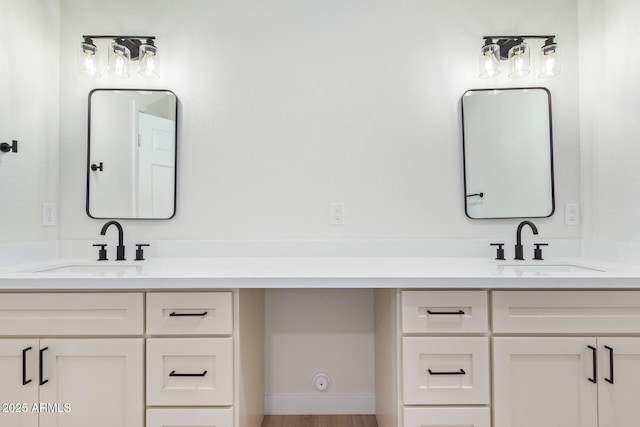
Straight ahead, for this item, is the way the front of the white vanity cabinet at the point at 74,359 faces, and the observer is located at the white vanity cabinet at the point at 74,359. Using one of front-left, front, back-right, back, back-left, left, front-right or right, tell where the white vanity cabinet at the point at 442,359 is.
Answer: front-left

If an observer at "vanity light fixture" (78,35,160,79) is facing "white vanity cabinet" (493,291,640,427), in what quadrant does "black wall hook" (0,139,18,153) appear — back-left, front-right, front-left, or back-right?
back-right

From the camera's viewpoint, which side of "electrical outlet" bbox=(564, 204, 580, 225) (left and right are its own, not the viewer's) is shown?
front

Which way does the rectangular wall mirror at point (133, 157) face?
toward the camera

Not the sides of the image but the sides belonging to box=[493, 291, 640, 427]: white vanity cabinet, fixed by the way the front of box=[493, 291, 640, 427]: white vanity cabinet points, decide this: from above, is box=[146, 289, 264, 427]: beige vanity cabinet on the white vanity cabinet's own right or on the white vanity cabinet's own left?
on the white vanity cabinet's own right

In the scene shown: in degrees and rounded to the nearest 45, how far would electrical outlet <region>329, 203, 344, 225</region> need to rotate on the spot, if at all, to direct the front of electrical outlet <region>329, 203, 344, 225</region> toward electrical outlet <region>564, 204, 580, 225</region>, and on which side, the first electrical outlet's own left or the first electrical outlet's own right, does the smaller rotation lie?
approximately 90° to the first electrical outlet's own left

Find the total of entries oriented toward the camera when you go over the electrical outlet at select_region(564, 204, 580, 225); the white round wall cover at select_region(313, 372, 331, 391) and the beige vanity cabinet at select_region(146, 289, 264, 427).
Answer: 3

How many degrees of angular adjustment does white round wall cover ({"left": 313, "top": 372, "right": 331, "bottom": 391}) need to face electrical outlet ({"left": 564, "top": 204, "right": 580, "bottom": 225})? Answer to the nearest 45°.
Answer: approximately 90° to its left

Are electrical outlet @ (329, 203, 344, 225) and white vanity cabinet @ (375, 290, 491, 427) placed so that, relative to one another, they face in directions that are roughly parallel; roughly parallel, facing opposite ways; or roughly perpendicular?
roughly parallel

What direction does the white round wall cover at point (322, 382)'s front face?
toward the camera

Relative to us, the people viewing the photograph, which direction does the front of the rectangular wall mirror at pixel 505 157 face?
facing the viewer
